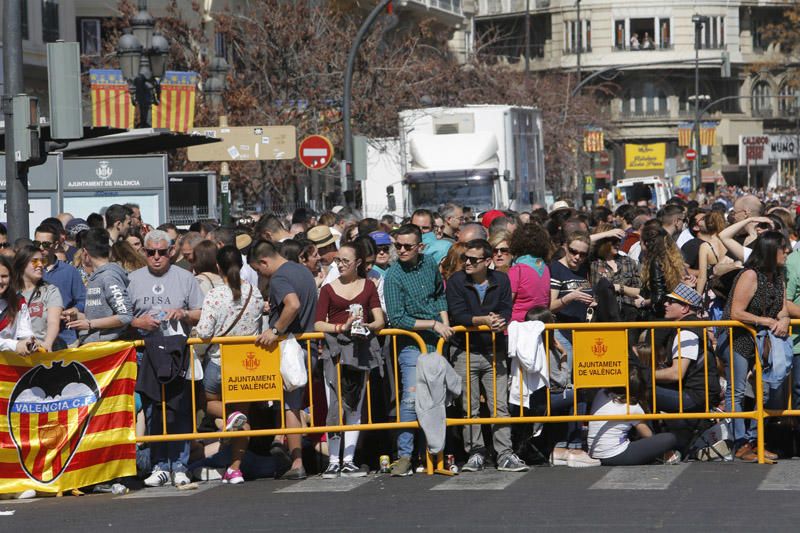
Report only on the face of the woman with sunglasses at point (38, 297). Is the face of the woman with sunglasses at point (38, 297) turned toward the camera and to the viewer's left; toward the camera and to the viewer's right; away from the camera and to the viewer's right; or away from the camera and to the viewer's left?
toward the camera and to the viewer's right

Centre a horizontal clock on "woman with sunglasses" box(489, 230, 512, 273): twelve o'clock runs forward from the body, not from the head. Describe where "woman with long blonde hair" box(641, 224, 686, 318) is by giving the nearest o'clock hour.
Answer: The woman with long blonde hair is roughly at 8 o'clock from the woman with sunglasses.

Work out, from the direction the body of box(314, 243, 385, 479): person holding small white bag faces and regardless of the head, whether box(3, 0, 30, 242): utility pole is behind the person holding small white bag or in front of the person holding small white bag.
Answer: behind

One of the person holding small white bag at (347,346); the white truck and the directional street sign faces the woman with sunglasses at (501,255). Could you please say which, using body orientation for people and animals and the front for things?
the white truck
